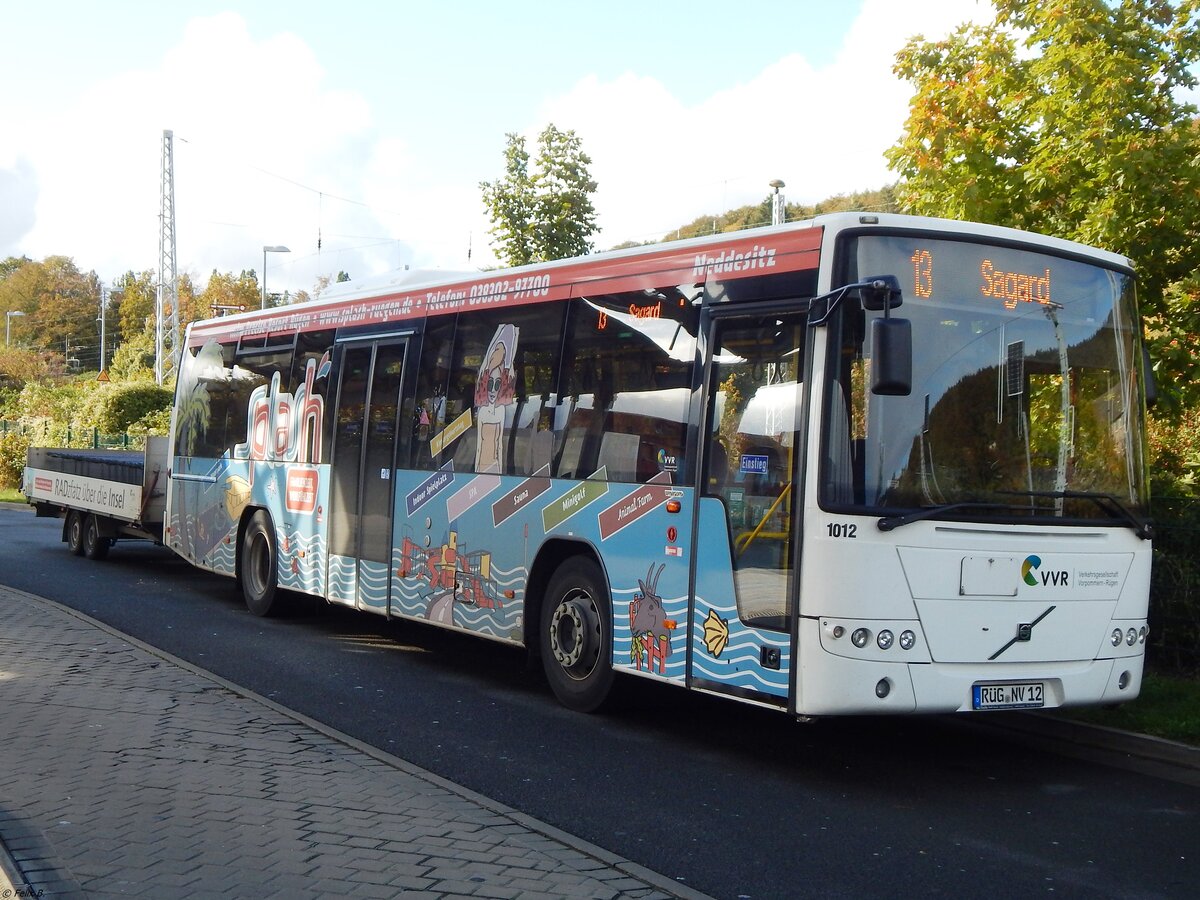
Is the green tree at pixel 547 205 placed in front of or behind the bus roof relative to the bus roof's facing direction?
behind

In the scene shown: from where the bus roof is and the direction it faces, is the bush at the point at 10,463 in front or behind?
behind

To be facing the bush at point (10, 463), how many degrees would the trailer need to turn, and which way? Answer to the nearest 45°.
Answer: approximately 135° to its left

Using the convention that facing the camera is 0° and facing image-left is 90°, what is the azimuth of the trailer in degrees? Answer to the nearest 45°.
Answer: approximately 315°

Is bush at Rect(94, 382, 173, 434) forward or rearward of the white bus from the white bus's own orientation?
rearward

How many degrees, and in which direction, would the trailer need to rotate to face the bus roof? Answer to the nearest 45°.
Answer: approximately 45° to its right

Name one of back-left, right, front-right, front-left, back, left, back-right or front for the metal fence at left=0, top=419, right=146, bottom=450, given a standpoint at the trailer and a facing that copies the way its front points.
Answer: back-left

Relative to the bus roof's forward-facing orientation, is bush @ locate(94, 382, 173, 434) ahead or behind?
behind

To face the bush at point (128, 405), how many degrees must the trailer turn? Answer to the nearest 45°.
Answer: approximately 135° to its left

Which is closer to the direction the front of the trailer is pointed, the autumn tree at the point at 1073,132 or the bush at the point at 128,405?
the autumn tree

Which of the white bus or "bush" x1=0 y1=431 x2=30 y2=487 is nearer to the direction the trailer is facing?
the white bus

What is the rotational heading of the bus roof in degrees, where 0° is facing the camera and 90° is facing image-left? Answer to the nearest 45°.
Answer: approximately 315°
